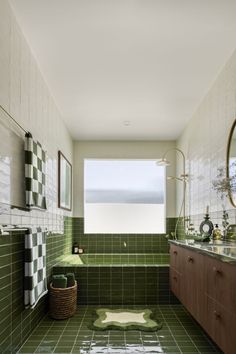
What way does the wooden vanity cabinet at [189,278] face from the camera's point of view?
to the viewer's left

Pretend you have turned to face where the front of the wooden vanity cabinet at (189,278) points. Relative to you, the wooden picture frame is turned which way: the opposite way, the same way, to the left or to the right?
the opposite way

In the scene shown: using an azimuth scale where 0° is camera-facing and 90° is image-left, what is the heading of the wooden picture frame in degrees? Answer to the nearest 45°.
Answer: approximately 270°

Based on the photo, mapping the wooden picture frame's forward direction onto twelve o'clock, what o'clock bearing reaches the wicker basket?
The wicker basket is roughly at 3 o'clock from the wooden picture frame.

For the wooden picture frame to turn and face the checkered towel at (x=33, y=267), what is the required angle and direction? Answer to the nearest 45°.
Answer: approximately 90° to its right

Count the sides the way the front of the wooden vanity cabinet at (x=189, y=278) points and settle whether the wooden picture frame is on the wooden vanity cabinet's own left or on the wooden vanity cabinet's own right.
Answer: on the wooden vanity cabinet's own right

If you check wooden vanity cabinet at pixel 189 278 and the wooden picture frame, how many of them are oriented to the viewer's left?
1
